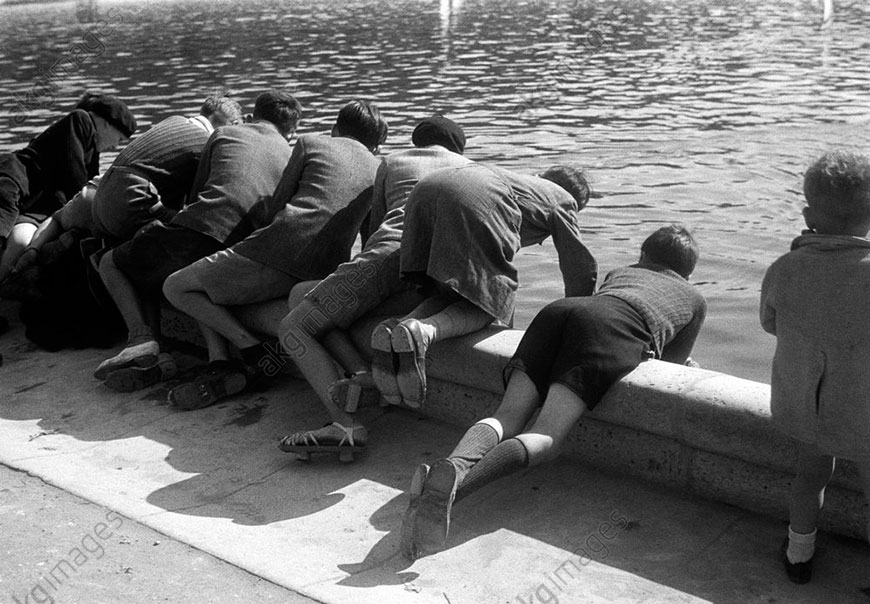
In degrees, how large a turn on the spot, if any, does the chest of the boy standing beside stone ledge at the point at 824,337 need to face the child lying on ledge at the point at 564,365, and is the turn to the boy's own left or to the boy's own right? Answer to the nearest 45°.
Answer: approximately 90° to the boy's own left

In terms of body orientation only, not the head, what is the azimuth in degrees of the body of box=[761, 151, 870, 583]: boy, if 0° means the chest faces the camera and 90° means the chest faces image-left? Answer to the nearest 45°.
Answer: approximately 180°

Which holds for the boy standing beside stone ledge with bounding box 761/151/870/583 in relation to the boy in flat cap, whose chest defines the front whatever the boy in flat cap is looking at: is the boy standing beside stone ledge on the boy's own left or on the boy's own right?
on the boy's own right

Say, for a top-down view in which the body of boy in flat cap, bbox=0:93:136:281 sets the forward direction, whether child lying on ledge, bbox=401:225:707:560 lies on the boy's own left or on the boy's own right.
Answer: on the boy's own right
